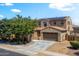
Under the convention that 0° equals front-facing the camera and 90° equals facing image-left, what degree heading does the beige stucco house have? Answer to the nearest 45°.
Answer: approximately 45°
